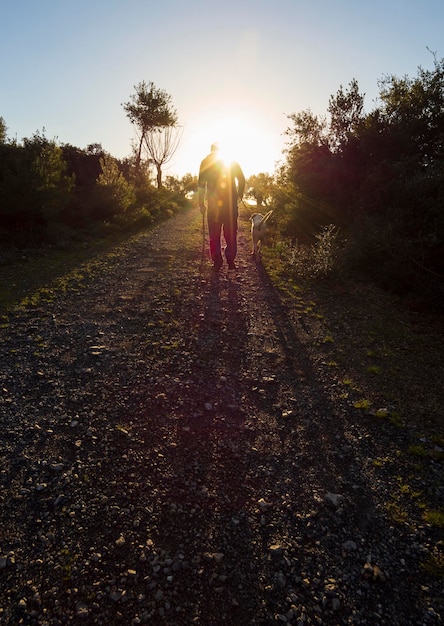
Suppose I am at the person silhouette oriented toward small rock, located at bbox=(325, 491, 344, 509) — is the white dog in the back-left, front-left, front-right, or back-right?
back-left

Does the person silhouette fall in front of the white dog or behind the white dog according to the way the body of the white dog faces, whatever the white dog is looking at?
behind

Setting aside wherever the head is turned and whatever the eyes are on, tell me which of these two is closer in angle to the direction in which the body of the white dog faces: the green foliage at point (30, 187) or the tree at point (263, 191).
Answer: the tree

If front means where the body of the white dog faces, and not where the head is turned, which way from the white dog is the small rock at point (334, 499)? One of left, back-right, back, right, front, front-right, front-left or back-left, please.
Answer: back

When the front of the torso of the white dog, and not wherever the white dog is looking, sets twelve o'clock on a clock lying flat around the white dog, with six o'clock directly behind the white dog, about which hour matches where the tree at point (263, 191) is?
The tree is roughly at 12 o'clock from the white dog.

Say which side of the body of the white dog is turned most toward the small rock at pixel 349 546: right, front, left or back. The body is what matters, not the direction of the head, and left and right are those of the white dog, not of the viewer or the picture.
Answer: back

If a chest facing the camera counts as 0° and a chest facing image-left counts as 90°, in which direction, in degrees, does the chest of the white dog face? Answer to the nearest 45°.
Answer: approximately 180°

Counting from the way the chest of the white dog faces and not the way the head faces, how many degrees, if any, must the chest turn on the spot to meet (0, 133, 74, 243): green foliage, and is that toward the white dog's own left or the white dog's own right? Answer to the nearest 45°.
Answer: approximately 90° to the white dog's own left
